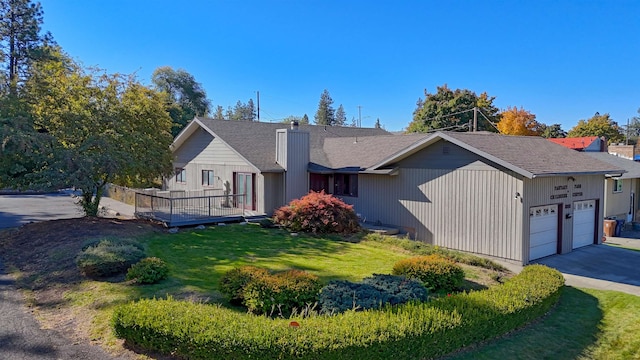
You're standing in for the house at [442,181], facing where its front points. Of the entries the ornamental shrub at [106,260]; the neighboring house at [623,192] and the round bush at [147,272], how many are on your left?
1

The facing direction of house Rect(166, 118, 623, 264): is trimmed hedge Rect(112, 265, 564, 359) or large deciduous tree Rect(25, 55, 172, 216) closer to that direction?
the trimmed hedge

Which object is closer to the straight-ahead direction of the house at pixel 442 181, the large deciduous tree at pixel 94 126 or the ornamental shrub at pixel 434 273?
the ornamental shrub

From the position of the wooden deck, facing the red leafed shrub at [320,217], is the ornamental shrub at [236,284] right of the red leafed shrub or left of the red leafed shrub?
right

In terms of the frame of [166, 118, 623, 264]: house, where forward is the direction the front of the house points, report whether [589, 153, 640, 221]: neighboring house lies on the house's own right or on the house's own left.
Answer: on the house's own left
